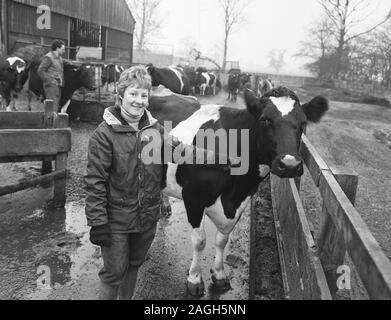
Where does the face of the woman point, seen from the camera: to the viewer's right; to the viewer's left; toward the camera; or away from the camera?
toward the camera

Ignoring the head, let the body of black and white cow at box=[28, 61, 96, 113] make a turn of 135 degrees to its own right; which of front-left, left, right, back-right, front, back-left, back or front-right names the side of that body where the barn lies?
back-right

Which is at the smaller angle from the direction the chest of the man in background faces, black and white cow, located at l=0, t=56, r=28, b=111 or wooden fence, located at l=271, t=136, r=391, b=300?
the wooden fence

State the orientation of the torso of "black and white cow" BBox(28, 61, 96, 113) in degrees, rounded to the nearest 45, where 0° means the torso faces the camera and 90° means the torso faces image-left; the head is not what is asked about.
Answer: approximately 270°

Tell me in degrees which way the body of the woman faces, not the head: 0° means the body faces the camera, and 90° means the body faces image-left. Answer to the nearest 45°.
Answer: approximately 315°

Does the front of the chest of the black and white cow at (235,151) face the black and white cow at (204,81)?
no

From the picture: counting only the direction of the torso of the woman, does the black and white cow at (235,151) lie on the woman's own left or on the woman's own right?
on the woman's own left
